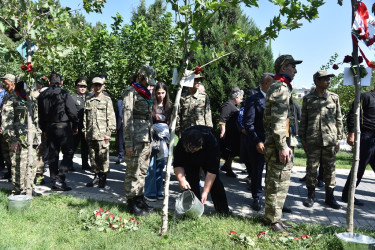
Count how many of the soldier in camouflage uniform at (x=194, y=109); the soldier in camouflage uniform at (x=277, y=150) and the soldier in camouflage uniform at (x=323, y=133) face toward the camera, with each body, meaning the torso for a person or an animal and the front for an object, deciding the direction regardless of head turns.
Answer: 2

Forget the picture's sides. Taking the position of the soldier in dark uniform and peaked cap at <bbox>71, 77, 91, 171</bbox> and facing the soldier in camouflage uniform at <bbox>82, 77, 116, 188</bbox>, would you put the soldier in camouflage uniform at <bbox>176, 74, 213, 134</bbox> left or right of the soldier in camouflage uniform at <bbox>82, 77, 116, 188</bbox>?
left

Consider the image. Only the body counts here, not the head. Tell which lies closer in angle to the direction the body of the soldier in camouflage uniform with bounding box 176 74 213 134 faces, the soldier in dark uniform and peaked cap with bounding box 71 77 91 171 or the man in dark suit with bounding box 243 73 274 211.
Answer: the man in dark suit

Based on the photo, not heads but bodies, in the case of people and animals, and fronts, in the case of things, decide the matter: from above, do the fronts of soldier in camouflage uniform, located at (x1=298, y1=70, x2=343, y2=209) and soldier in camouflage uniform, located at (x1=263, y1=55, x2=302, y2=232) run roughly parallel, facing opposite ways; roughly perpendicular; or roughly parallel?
roughly perpendicular

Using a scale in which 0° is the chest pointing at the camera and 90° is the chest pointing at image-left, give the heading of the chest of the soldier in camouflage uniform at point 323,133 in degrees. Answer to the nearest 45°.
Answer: approximately 0°
